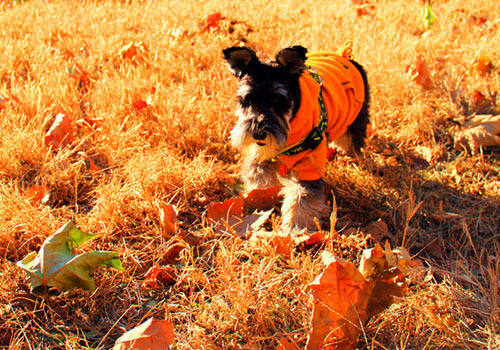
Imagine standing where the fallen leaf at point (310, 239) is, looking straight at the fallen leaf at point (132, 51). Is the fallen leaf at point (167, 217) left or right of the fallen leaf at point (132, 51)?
left

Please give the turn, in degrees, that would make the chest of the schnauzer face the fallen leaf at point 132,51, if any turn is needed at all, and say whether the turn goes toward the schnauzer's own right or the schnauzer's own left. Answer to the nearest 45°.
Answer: approximately 90° to the schnauzer's own right

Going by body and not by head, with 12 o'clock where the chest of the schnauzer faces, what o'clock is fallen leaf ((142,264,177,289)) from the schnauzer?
The fallen leaf is roughly at 12 o'clock from the schnauzer.

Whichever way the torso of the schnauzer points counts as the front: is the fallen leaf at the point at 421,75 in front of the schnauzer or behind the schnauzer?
behind

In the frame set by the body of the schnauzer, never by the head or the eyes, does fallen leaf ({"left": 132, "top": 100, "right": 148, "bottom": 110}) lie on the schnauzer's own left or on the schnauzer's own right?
on the schnauzer's own right

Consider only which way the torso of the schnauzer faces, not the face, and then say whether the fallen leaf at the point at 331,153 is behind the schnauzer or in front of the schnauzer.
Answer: behind

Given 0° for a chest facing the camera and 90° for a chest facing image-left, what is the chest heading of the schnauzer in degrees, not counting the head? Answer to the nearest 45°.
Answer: approximately 45°

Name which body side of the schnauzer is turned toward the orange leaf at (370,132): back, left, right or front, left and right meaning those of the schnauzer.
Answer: back

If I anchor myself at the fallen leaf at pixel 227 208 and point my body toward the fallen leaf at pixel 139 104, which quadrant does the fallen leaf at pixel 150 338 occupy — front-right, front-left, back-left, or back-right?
back-left

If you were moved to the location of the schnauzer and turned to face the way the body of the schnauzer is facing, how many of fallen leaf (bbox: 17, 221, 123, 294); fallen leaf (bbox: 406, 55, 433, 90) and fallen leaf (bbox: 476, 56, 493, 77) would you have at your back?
2

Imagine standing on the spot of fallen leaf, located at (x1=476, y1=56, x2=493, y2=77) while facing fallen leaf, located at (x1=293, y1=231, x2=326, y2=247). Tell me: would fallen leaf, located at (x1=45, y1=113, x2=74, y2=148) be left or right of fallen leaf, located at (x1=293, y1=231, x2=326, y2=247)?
right
